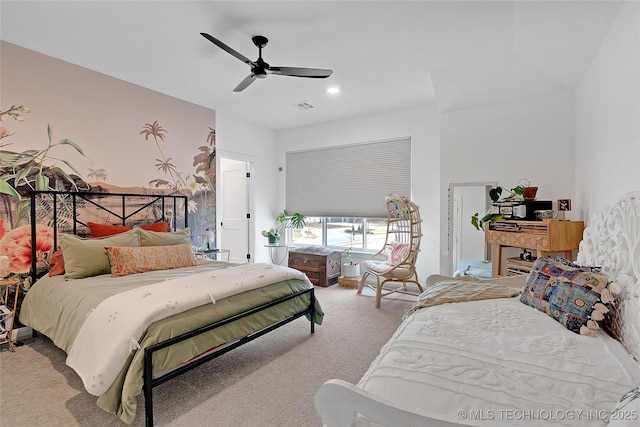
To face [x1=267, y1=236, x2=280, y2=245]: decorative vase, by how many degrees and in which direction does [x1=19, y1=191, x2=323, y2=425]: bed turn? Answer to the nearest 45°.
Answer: approximately 90° to its left

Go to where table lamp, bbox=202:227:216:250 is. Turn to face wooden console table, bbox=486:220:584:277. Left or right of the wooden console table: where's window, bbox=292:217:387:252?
left

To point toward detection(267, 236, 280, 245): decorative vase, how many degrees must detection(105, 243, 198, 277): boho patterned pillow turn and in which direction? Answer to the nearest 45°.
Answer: approximately 90° to its left

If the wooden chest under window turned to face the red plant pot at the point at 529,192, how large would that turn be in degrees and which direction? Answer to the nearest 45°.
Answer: approximately 90° to its left

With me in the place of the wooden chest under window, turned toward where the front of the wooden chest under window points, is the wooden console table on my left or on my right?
on my left

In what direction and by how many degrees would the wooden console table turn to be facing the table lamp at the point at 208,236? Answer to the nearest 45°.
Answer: approximately 45° to its right

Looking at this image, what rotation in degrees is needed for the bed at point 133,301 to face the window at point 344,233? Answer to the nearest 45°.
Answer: approximately 90° to its left

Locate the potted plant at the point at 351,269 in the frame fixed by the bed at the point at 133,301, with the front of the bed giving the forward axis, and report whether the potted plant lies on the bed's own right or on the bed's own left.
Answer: on the bed's own left
